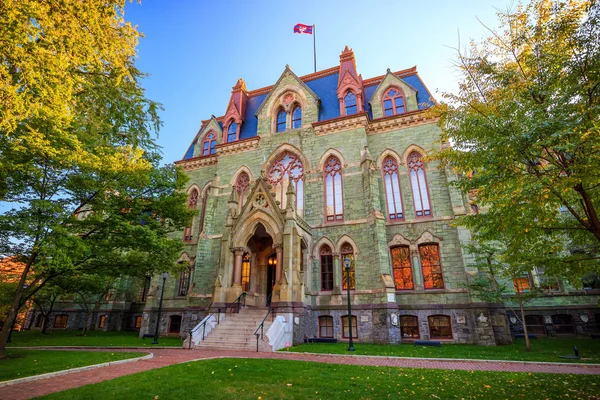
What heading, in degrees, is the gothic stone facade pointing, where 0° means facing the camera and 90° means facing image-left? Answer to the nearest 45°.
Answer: approximately 45°

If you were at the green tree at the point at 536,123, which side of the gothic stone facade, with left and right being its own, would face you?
left
